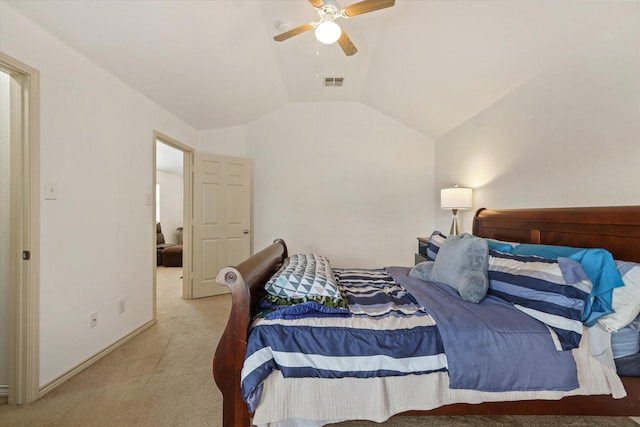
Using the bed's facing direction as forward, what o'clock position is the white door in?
The white door is roughly at 1 o'clock from the bed.

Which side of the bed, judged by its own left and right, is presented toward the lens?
left

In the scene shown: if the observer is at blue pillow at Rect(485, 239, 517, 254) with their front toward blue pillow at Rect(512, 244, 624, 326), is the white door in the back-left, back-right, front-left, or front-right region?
back-right
